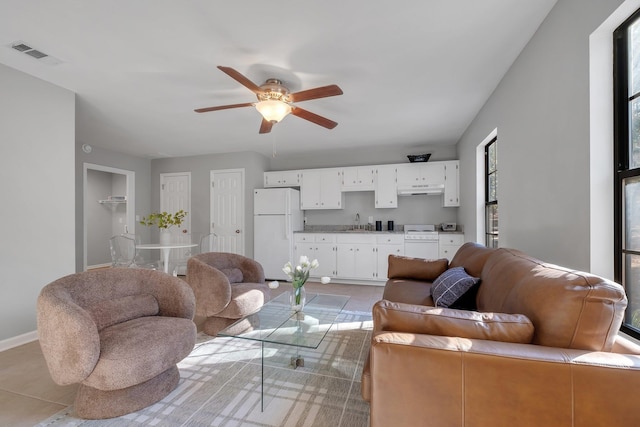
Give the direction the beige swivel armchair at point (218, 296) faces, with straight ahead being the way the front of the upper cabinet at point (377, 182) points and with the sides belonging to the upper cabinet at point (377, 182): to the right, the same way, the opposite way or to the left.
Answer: to the left

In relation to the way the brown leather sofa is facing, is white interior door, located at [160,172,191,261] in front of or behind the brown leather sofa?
in front

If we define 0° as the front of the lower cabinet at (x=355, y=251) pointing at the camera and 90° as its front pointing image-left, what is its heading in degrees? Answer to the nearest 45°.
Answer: approximately 0°

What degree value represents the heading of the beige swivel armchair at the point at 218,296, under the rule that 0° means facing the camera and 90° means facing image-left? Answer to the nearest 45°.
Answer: approximately 315°

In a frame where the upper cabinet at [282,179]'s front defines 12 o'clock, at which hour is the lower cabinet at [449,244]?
The lower cabinet is roughly at 10 o'clock from the upper cabinet.

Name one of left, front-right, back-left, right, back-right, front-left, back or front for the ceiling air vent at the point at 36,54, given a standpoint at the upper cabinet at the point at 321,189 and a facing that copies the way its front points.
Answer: front-right

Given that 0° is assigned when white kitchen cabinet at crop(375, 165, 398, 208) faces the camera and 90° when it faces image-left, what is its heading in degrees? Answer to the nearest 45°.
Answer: approximately 0°

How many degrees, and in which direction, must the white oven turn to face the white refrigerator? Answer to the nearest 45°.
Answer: approximately 90° to its right

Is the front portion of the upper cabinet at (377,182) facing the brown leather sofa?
yes

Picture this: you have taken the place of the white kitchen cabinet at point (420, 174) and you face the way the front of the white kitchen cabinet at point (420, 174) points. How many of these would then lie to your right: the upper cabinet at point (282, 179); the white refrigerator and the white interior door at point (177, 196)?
3
